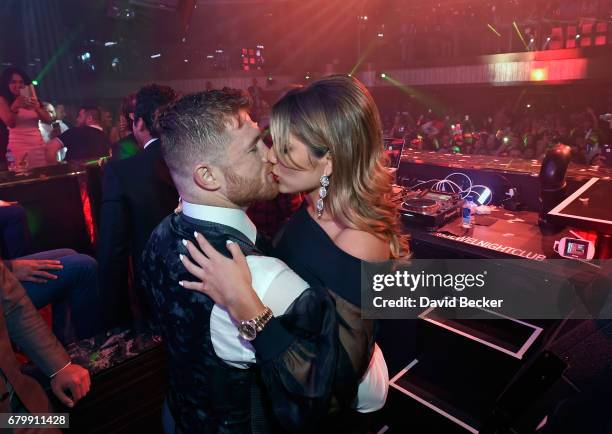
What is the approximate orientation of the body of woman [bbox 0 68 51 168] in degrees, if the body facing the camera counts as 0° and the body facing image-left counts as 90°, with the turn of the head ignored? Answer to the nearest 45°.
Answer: approximately 315°

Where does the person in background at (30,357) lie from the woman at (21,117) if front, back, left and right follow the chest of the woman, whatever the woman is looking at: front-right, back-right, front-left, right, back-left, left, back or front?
front-right

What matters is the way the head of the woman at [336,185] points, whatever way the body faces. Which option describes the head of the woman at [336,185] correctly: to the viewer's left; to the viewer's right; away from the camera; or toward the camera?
to the viewer's left

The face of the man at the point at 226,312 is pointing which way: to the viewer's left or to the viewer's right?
to the viewer's right

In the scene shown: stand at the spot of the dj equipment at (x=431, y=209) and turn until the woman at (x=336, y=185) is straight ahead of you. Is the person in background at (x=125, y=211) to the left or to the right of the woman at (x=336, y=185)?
right

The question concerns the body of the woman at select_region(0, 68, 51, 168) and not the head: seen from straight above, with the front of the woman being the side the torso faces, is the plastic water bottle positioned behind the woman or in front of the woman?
in front
